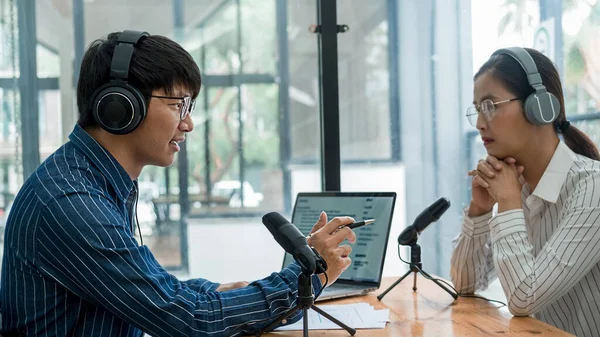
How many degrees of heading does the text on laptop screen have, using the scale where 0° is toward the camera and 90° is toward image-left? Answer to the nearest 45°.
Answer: approximately 45°

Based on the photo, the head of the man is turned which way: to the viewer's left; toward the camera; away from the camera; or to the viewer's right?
to the viewer's right

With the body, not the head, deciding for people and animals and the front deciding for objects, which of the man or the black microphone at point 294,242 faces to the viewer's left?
the black microphone

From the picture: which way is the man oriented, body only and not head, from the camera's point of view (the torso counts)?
to the viewer's right

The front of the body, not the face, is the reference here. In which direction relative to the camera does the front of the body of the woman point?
to the viewer's left

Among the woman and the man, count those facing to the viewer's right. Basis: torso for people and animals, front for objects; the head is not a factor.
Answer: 1

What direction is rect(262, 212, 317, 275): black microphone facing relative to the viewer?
to the viewer's left
